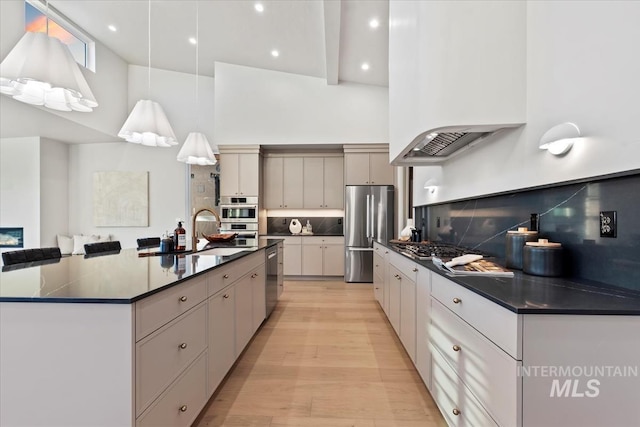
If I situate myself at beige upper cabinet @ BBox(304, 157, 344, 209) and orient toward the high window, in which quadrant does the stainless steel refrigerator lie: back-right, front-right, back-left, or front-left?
back-left

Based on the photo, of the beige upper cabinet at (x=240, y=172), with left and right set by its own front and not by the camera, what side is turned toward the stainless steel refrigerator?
left

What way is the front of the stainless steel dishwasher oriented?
to the viewer's right

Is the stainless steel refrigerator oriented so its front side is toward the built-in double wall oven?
no

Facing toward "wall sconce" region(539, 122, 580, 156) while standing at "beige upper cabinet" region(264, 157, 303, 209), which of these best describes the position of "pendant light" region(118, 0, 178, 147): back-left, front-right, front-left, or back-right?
front-right

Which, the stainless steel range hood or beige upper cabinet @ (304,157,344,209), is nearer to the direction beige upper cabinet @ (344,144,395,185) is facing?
the stainless steel range hood

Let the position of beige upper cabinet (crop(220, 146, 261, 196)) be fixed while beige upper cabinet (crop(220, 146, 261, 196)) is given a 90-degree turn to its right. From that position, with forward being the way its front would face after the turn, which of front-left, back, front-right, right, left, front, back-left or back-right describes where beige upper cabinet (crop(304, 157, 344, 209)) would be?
back

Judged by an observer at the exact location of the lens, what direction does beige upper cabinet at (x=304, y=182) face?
facing the viewer

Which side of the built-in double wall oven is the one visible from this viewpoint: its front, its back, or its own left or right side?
front

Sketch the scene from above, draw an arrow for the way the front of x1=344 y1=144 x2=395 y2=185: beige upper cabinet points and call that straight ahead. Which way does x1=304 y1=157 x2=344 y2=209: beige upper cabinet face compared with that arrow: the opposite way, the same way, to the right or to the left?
the same way

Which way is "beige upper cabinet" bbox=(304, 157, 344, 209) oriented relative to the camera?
toward the camera

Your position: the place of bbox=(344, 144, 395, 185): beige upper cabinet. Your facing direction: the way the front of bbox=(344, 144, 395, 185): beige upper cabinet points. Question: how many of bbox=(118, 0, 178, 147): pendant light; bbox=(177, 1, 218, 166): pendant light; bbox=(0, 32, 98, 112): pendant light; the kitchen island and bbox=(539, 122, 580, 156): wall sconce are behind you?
0

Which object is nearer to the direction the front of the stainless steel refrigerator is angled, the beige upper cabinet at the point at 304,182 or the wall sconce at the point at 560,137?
the wall sconce

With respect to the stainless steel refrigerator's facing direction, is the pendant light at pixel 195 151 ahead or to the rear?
ahead

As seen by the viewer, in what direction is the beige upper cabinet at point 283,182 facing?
toward the camera
